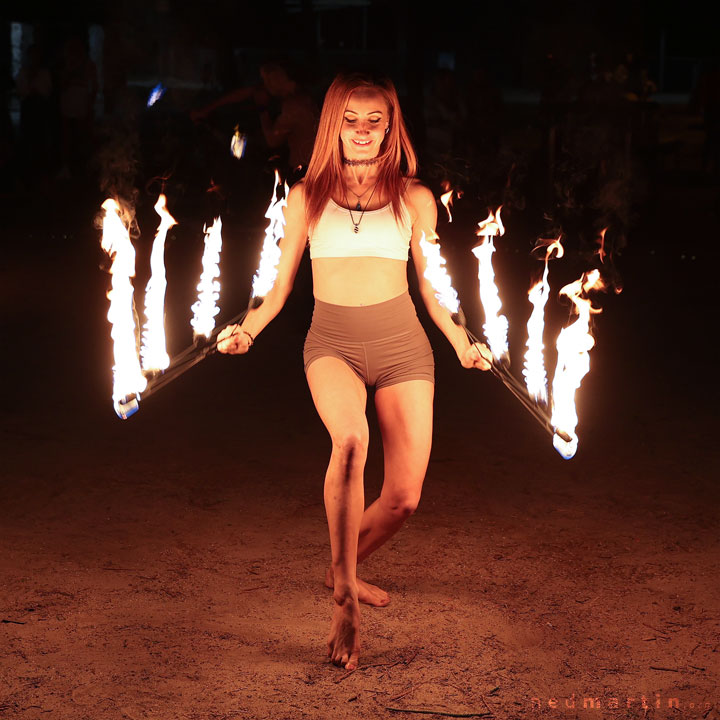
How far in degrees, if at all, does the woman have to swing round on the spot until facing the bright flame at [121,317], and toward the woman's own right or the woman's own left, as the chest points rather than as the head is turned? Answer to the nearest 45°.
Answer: approximately 90° to the woman's own right

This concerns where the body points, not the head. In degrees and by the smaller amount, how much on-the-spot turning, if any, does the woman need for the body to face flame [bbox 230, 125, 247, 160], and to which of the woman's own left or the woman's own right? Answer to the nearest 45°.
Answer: approximately 180°

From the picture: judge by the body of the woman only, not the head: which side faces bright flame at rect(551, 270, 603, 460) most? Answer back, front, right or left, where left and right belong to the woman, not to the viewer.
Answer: left

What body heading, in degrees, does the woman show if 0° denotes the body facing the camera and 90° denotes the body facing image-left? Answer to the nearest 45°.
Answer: approximately 0°
